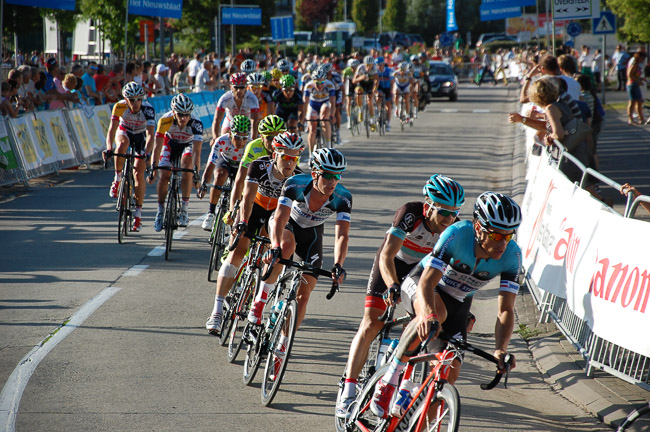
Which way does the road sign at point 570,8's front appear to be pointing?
toward the camera

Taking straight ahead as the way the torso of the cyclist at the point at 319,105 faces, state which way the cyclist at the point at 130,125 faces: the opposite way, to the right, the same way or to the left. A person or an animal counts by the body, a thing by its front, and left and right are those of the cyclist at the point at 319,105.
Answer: the same way

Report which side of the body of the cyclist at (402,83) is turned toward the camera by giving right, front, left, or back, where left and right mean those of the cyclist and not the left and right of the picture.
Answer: front

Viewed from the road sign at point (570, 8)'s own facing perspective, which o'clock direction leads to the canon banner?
The canon banner is roughly at 12 o'clock from the road sign.

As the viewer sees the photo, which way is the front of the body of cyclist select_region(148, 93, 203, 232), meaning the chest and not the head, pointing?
toward the camera

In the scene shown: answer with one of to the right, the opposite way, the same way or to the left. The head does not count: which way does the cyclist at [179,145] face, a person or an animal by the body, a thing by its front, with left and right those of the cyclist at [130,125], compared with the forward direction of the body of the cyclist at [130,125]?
the same way

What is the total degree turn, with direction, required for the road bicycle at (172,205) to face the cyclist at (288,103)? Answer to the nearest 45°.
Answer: approximately 180°

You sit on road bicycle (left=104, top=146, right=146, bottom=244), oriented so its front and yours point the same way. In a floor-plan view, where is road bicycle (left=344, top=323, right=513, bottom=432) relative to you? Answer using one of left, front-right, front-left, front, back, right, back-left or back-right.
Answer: front

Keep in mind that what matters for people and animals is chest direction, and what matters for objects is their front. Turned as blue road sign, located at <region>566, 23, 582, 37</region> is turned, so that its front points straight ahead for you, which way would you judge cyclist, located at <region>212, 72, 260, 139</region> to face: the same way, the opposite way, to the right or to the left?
the same way

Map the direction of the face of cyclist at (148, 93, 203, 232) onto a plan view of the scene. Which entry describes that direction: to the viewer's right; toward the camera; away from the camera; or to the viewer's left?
toward the camera

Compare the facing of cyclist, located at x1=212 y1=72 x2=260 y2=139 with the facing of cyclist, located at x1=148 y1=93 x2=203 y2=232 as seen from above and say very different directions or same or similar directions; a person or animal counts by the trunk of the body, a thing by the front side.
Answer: same or similar directions

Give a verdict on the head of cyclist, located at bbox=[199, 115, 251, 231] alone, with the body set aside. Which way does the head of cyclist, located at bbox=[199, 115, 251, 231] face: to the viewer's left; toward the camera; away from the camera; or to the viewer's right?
toward the camera

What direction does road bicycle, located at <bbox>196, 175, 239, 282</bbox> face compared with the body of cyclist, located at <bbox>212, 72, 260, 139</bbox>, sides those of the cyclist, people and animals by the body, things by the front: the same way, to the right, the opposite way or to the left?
the same way

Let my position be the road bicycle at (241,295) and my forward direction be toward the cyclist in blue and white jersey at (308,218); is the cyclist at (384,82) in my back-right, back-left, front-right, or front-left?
back-left

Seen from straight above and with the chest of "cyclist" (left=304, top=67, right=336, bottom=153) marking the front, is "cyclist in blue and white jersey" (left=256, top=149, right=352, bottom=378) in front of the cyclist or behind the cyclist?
in front

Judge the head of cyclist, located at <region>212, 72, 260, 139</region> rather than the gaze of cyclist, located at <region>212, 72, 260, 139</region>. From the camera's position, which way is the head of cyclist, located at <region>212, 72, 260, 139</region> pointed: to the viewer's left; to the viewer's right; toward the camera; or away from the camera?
toward the camera
